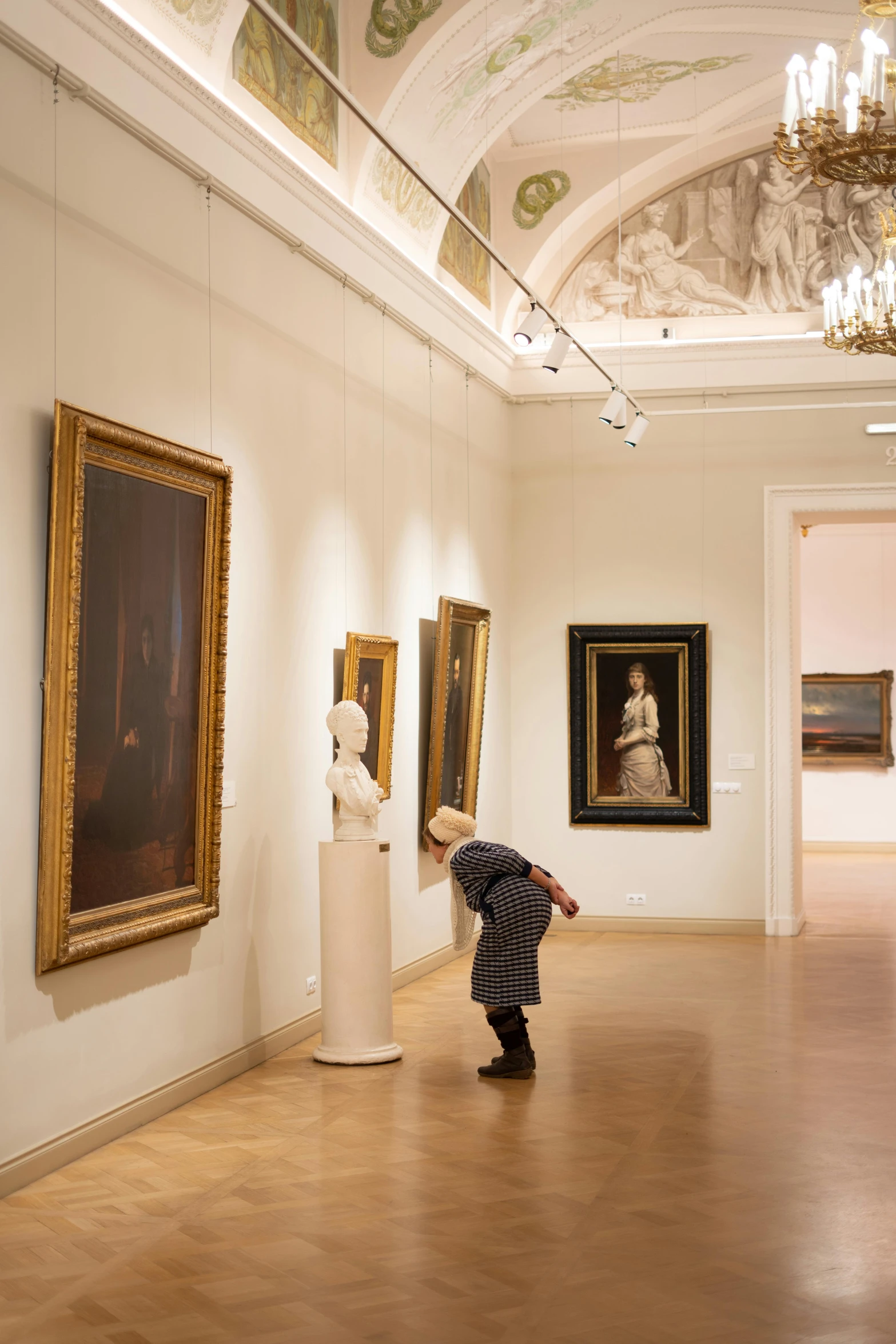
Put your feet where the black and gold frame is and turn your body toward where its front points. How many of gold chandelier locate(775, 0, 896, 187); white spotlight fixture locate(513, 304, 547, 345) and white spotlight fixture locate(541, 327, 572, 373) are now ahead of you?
3

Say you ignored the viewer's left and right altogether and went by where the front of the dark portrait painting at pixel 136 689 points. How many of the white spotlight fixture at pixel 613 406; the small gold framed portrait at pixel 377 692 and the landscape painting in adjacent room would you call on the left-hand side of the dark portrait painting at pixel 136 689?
3

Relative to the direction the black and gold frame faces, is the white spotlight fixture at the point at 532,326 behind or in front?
in front

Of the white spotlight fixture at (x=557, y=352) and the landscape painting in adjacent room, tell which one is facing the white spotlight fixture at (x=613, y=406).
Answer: the landscape painting in adjacent room

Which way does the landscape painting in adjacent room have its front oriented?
toward the camera

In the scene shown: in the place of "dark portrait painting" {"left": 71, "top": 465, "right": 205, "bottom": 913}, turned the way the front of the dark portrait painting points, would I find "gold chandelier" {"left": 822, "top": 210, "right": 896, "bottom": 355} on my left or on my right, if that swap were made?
on my left

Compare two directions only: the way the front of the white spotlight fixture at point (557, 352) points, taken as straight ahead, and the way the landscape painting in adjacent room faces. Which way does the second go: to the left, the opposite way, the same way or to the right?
to the left

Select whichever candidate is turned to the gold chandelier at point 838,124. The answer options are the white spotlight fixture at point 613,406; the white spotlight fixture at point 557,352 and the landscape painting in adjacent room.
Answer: the landscape painting in adjacent room

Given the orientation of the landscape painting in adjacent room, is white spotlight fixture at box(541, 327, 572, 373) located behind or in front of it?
in front

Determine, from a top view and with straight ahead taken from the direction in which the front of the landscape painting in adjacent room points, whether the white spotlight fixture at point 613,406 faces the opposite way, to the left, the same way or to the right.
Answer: to the right

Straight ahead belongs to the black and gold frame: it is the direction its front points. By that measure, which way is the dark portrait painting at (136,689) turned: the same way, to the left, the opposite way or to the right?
to the left

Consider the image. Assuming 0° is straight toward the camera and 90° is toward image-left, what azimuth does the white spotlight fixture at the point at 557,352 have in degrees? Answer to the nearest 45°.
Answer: approximately 90°

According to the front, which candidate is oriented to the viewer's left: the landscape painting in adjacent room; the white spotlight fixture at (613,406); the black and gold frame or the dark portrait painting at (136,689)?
the white spotlight fixture

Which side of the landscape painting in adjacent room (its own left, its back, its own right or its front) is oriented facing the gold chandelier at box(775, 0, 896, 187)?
front

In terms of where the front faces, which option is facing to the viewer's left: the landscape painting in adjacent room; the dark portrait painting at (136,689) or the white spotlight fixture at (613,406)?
the white spotlight fixture

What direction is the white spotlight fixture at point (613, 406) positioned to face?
to the viewer's left

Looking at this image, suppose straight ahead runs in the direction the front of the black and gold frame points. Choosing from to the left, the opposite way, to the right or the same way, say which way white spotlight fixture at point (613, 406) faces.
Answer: to the right

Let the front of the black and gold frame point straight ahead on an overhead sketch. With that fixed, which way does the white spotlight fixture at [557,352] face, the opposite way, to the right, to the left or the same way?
to the right

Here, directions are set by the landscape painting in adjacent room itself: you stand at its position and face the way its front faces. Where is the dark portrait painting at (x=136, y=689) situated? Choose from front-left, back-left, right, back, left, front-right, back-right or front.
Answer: front
